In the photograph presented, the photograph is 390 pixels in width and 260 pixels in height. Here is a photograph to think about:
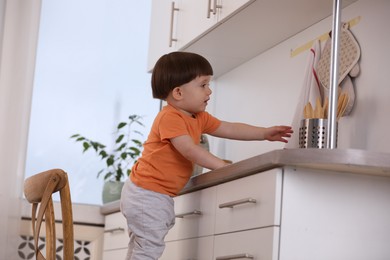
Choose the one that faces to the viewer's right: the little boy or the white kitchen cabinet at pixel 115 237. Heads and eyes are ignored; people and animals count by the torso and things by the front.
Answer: the little boy

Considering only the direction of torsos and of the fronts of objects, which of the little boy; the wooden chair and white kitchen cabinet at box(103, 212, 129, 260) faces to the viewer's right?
the little boy

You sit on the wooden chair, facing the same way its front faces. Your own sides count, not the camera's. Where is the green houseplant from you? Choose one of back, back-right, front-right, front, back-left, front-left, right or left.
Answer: front-right

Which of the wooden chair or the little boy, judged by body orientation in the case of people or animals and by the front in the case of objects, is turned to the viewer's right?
the little boy

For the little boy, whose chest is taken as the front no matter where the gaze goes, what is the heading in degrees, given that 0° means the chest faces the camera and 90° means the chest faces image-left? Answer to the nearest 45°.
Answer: approximately 270°

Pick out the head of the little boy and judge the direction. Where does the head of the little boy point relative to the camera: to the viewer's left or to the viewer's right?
to the viewer's right

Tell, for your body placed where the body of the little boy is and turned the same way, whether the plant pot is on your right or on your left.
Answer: on your left

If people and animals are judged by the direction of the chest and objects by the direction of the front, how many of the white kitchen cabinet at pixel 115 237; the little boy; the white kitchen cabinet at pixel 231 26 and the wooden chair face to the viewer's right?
1

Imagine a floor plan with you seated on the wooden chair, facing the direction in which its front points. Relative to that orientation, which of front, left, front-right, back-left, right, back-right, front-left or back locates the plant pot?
front-right

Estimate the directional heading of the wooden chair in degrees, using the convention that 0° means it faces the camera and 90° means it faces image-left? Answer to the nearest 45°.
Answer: approximately 135°

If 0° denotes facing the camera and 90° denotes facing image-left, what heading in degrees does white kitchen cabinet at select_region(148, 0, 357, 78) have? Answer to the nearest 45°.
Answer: approximately 45°
